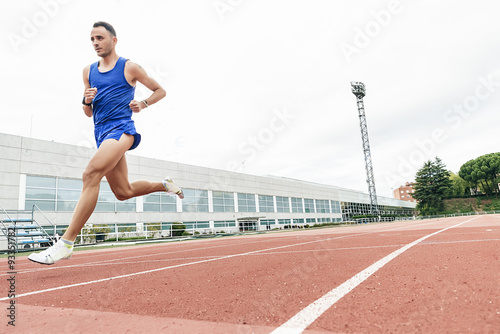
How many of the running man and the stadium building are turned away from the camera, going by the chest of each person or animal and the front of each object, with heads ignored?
0

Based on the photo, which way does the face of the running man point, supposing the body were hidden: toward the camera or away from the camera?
toward the camera

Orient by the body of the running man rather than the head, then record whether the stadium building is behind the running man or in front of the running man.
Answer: behind

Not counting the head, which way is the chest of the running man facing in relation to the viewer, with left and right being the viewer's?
facing the viewer and to the left of the viewer

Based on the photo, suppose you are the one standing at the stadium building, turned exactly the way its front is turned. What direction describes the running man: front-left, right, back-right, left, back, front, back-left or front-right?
front-right

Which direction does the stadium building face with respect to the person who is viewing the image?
facing the viewer and to the right of the viewer

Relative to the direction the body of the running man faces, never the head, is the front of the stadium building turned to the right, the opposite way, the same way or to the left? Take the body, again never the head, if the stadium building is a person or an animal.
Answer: to the left
